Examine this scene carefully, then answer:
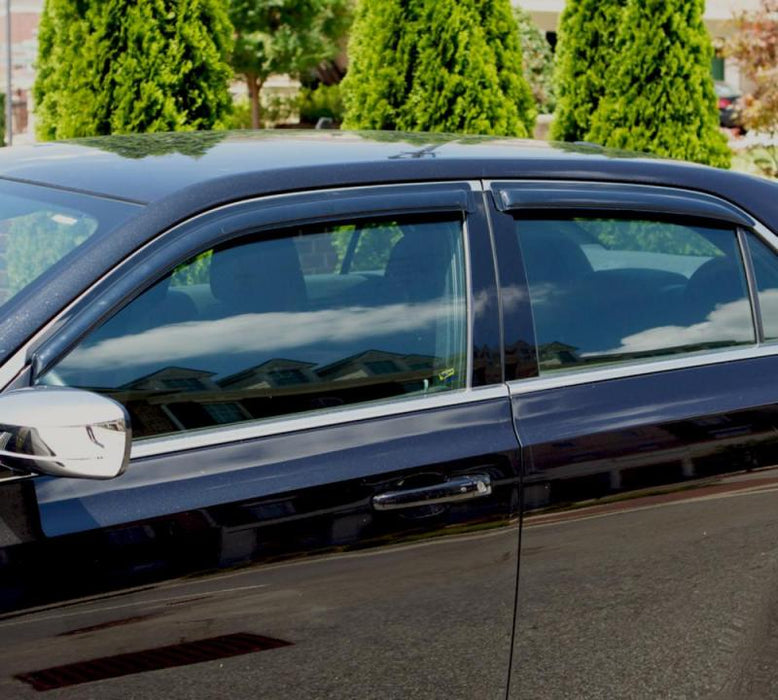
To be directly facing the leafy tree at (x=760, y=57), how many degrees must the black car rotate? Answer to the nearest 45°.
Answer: approximately 135° to its right

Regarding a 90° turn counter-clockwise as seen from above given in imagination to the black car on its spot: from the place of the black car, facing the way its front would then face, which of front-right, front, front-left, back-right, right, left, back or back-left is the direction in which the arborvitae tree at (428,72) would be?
back-left

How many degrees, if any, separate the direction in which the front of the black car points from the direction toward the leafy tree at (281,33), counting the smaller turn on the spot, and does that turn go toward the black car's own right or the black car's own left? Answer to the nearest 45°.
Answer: approximately 135° to the black car's own right

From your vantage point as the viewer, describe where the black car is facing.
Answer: facing the viewer and to the left of the viewer

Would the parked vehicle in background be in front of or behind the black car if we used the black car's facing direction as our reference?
behind

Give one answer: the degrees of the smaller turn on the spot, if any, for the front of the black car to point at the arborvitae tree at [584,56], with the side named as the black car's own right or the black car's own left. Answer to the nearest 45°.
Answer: approximately 135° to the black car's own right

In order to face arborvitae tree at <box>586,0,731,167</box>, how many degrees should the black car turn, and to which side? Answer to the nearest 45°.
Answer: approximately 135° to its right
